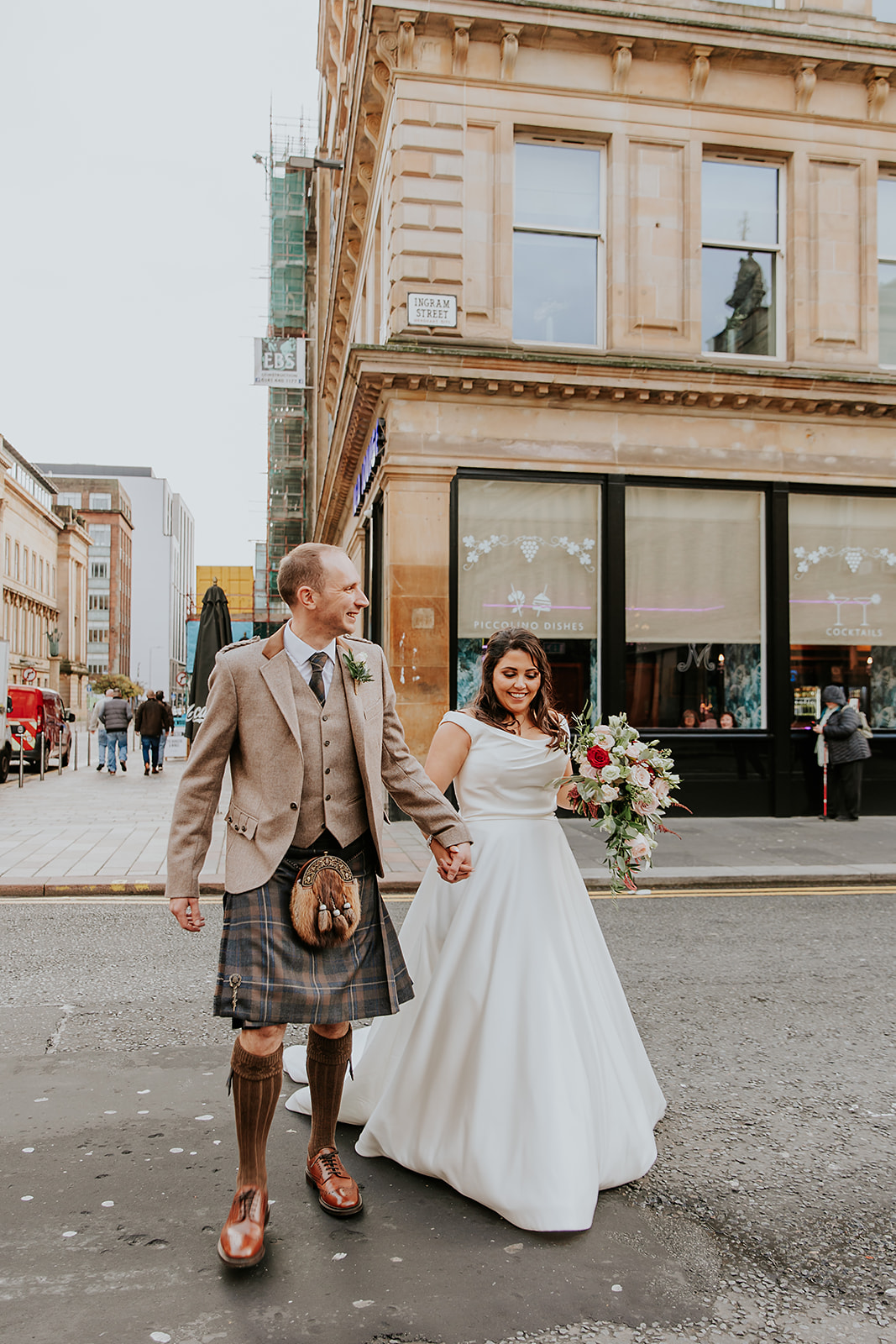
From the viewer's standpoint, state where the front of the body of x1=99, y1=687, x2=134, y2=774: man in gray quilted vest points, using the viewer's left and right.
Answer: facing away from the viewer

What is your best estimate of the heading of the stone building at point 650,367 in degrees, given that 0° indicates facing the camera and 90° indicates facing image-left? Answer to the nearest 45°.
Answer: approximately 0°

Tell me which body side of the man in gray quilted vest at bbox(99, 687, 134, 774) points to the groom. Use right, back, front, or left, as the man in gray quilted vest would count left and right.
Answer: back

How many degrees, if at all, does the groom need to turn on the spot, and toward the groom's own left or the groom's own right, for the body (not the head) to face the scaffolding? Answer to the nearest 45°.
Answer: approximately 180°

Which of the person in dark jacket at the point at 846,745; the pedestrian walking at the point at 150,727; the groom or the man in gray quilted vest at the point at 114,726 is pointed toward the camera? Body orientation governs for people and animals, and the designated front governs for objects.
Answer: the groom

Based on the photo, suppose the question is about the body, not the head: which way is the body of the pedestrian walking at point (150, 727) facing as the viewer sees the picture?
away from the camera

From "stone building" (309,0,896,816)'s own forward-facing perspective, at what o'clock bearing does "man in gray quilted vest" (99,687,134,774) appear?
The man in gray quilted vest is roughly at 4 o'clock from the stone building.

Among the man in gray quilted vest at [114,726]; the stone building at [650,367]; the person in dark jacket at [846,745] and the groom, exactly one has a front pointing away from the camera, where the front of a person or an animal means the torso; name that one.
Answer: the man in gray quilted vest at [114,726]

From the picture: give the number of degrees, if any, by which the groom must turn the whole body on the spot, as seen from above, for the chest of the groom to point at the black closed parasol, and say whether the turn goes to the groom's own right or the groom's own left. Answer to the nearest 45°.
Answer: approximately 180°

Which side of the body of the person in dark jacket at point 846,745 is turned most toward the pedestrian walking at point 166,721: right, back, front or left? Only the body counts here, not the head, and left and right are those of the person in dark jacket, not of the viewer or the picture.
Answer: front

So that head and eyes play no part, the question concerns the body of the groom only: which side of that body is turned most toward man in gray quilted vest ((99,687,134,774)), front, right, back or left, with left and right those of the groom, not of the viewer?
back

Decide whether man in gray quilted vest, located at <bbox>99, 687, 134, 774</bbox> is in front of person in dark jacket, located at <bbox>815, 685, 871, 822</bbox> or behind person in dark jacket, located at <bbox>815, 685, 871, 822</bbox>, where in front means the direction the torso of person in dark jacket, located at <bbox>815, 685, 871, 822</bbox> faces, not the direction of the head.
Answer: in front

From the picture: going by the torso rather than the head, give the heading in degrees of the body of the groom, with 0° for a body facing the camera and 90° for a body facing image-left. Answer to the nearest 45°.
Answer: approximately 0°

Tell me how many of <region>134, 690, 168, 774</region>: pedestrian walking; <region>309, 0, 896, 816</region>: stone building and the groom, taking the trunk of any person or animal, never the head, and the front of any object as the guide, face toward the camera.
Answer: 2

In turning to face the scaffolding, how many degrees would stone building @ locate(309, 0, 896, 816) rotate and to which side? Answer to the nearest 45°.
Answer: approximately 135° to its right

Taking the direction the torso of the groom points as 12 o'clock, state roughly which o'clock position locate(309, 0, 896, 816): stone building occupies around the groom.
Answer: The stone building is roughly at 7 o'clock from the groom.

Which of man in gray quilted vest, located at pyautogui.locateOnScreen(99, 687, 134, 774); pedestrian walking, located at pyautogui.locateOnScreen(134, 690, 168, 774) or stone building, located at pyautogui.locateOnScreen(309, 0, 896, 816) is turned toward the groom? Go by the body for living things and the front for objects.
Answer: the stone building
